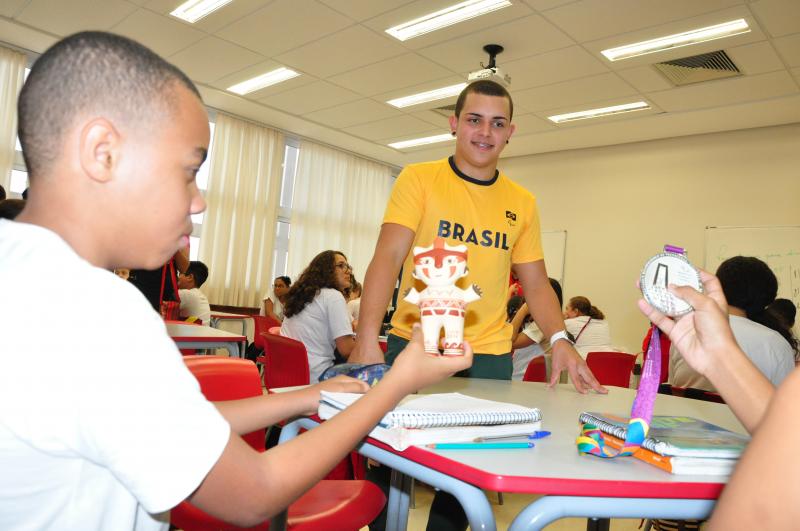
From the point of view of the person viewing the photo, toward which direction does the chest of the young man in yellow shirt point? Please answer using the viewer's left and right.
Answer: facing the viewer

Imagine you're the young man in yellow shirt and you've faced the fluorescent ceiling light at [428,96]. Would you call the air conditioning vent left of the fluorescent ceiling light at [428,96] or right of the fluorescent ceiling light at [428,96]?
right

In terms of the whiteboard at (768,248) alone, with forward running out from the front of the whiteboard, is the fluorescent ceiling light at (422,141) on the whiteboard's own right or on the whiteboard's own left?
on the whiteboard's own right

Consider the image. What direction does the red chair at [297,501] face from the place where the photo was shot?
facing the viewer and to the right of the viewer

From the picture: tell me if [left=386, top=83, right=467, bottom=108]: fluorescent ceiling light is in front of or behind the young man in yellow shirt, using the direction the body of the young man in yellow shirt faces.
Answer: behind

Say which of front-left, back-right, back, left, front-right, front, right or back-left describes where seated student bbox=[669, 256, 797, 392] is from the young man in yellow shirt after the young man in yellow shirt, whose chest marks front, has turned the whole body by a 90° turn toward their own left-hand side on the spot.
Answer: front-left

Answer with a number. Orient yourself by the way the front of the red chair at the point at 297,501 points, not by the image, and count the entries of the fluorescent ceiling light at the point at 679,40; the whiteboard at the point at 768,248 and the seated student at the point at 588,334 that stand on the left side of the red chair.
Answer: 3
